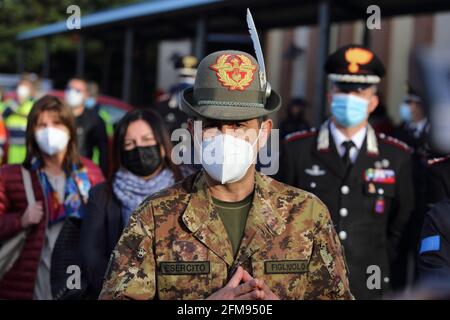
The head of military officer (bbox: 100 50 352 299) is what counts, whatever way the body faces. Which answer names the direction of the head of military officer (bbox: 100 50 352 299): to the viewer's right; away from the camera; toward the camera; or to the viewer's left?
toward the camera

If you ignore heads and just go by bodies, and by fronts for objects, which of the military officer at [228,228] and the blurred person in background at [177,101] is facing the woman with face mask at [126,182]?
the blurred person in background

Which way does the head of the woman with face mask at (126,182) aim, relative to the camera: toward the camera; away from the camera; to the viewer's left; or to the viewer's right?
toward the camera

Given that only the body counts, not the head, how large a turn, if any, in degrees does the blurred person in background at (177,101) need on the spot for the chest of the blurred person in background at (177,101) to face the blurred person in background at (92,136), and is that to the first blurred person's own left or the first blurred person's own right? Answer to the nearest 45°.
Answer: approximately 90° to the first blurred person's own right

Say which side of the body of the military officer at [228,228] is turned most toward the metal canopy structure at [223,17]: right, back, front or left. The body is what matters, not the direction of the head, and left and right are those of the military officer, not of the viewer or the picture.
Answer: back

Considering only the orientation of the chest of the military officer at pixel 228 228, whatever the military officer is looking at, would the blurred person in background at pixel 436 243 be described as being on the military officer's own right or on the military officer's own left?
on the military officer's own left

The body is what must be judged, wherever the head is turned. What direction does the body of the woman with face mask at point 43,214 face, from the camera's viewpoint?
toward the camera

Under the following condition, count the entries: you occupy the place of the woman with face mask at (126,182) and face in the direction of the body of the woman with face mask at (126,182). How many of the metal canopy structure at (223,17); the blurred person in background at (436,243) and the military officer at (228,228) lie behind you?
1

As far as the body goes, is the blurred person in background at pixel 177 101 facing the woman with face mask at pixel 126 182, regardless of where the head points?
yes

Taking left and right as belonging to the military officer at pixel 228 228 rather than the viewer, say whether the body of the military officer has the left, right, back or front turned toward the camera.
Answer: front

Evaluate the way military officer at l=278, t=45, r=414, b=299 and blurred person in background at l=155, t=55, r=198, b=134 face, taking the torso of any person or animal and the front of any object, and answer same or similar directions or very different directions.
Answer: same or similar directions

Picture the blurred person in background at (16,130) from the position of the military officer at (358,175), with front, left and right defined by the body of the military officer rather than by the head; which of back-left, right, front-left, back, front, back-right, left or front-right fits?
back-right

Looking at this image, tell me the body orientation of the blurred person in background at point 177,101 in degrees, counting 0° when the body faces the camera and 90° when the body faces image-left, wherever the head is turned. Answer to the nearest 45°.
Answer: approximately 0°

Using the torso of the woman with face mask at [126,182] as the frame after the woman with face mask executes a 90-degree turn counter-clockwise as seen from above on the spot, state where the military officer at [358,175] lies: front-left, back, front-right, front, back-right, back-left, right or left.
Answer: front

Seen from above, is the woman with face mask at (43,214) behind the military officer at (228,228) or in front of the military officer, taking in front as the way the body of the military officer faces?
behind

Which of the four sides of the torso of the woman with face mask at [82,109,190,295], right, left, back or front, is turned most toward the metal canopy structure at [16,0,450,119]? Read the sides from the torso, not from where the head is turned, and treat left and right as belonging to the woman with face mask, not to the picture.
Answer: back
